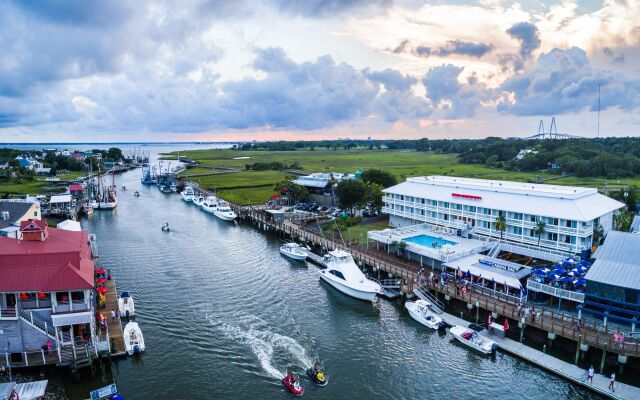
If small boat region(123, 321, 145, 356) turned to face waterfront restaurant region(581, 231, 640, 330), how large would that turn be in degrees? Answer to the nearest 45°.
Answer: approximately 135° to its right

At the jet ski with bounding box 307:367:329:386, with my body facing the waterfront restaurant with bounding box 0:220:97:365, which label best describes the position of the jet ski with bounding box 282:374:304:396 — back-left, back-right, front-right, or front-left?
front-left

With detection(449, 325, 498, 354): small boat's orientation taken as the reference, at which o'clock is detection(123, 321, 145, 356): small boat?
detection(123, 321, 145, 356): small boat is roughly at 10 o'clock from detection(449, 325, 498, 354): small boat.

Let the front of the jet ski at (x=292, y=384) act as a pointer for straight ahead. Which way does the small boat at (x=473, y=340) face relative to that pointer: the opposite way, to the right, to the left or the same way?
the opposite way

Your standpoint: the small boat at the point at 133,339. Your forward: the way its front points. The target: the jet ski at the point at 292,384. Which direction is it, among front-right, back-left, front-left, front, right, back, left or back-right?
back-right

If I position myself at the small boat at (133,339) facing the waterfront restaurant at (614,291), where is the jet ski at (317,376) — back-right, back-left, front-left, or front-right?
front-right

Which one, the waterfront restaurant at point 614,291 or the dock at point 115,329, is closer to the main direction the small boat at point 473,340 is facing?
the dock

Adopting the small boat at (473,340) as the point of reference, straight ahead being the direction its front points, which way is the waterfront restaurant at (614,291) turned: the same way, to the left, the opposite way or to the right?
to the left

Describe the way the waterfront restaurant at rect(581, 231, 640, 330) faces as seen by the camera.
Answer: facing the viewer and to the left of the viewer

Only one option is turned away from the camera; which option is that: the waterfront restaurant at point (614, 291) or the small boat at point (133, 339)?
the small boat

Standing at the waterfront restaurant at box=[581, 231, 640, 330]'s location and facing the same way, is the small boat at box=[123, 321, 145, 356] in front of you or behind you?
in front

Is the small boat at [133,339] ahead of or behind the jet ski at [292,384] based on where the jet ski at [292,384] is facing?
behind

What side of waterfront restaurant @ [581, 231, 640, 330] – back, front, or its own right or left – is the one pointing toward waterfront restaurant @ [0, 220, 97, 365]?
front

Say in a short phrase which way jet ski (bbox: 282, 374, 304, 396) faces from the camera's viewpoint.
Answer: facing the viewer and to the right of the viewer

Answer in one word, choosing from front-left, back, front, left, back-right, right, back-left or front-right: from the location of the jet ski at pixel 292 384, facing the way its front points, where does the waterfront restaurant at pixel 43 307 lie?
back-right

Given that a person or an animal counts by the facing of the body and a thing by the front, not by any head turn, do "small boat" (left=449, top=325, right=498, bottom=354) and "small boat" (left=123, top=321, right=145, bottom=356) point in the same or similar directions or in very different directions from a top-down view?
same or similar directions

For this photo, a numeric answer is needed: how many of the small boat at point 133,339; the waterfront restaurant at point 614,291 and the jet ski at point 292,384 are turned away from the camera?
1

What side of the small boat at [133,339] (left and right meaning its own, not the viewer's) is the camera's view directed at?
back

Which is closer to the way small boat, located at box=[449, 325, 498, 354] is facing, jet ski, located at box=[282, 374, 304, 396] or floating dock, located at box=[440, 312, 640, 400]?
the jet ski

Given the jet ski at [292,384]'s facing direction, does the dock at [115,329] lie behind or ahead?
behind

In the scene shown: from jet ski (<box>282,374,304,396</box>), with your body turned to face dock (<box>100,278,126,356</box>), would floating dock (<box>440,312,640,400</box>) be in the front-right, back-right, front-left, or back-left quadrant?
back-right

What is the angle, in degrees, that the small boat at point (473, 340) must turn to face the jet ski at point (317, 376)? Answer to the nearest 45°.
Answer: approximately 90° to its left

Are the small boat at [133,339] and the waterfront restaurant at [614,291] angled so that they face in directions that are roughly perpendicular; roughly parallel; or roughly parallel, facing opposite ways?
roughly perpendicular
